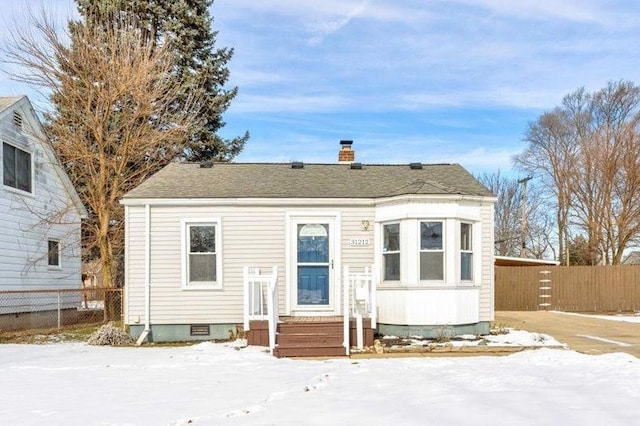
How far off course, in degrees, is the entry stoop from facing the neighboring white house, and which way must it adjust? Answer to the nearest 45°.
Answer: approximately 135° to its right

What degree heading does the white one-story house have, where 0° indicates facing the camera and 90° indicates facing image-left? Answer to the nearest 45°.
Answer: approximately 0°

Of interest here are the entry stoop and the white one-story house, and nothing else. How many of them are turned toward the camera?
2
